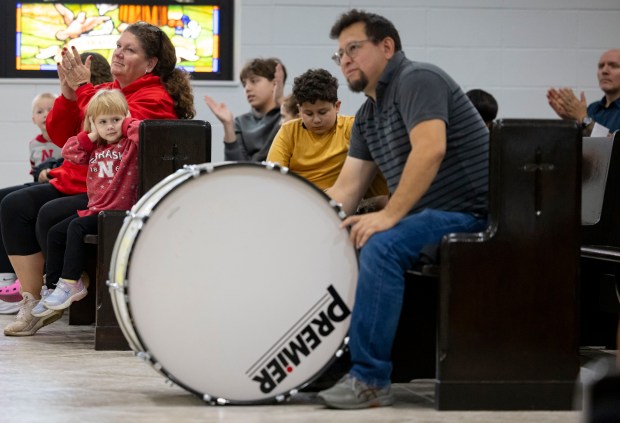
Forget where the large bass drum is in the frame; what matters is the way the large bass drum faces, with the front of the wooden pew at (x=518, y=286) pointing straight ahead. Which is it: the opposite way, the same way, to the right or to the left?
to the left

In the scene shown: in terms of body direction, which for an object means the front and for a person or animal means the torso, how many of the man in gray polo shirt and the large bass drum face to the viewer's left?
1

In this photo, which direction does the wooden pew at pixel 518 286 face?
to the viewer's left

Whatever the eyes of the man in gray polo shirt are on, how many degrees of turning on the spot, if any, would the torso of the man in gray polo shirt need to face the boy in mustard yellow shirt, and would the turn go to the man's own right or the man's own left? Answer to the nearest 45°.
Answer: approximately 90° to the man's own right

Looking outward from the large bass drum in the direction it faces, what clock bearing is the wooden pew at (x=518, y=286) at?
The wooden pew is roughly at 9 o'clock from the large bass drum.

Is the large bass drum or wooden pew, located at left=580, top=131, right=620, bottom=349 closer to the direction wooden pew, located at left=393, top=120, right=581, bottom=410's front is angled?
the large bass drum

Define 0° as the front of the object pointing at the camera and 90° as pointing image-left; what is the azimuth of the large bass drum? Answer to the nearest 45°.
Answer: approximately 0°

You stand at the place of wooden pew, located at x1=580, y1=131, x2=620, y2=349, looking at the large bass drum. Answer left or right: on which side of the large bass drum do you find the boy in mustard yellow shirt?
right

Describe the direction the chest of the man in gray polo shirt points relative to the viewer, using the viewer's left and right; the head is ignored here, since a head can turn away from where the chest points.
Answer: facing to the left of the viewer

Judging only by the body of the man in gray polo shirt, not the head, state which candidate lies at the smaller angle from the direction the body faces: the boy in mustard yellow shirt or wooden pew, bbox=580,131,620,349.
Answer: the boy in mustard yellow shirt

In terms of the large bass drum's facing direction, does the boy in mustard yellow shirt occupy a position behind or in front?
behind
